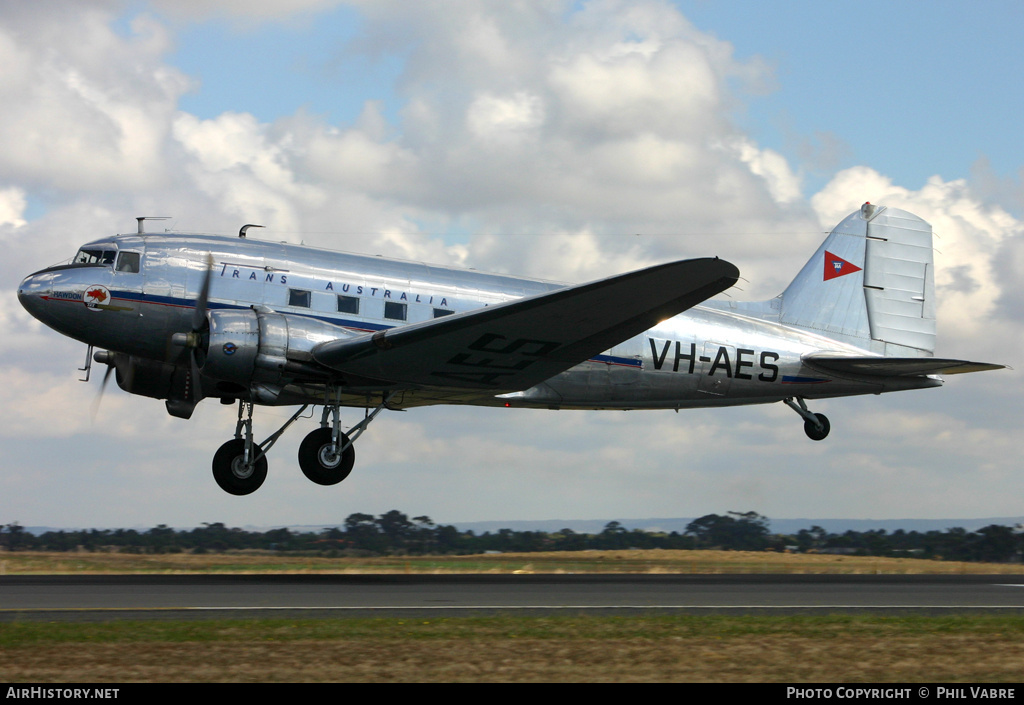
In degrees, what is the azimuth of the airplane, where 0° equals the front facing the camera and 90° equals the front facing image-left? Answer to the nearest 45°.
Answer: approximately 90°
